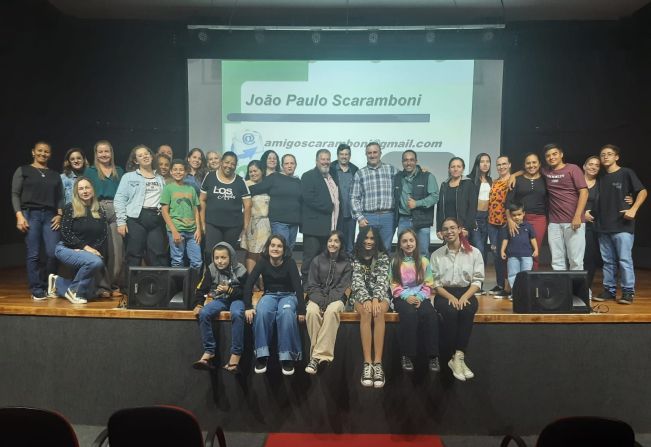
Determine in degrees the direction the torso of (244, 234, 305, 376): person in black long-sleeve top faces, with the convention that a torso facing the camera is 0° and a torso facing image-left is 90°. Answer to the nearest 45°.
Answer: approximately 0°

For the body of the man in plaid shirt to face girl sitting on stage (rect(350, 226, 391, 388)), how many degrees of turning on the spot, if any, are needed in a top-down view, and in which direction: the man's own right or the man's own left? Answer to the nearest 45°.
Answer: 0° — they already face them

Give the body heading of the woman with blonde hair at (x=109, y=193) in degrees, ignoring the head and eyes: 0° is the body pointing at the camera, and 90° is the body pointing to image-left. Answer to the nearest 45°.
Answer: approximately 0°

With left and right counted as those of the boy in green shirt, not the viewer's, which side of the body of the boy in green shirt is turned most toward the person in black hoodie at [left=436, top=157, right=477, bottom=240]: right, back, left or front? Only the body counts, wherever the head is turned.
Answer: left

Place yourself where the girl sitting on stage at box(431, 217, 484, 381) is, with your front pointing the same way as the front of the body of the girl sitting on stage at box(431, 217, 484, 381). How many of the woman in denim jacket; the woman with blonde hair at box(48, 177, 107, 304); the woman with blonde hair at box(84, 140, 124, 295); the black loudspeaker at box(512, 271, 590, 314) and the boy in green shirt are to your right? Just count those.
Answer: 4
